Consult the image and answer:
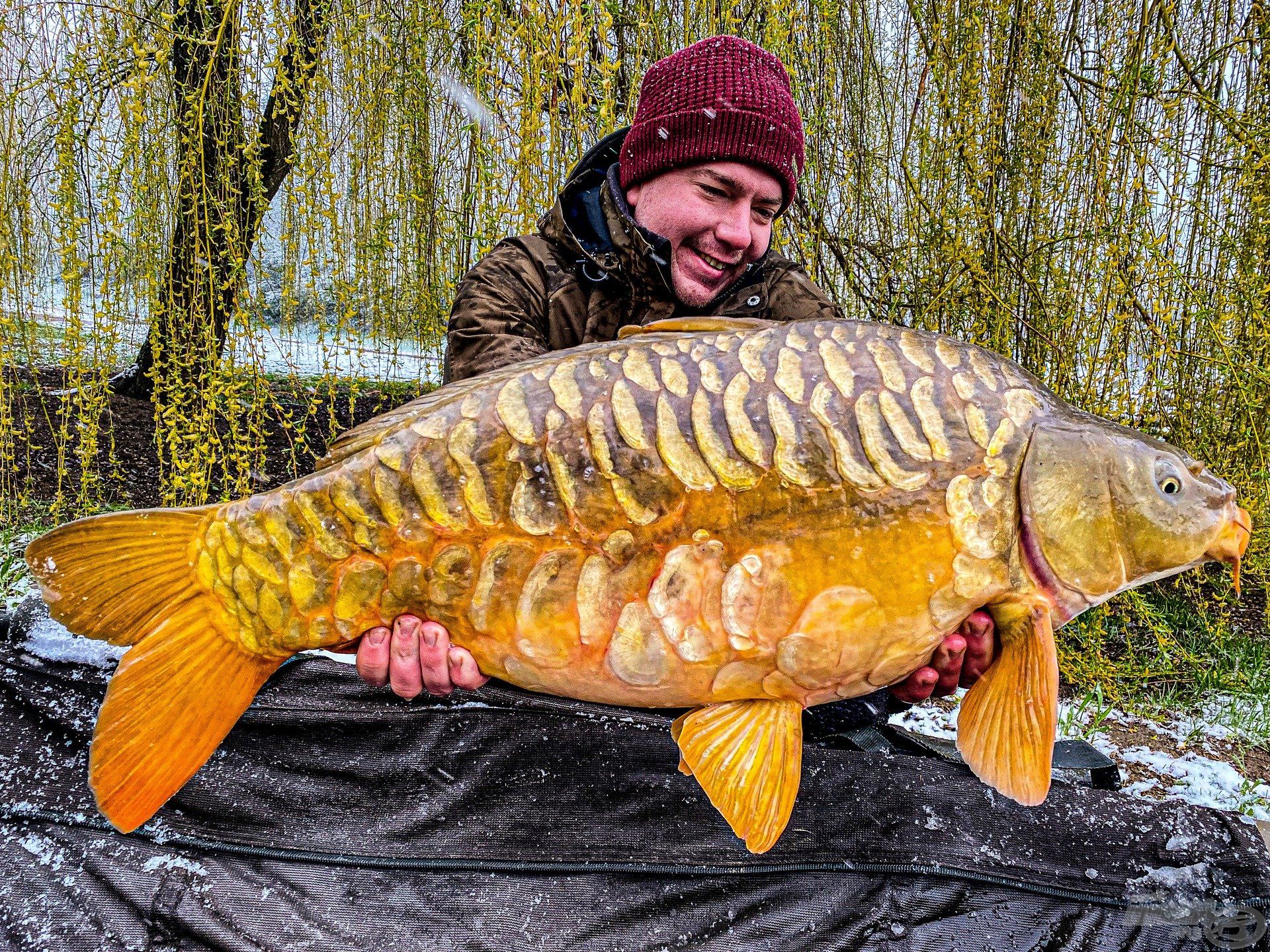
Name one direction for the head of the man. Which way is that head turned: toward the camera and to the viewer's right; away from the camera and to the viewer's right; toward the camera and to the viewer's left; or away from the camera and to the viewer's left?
toward the camera and to the viewer's right

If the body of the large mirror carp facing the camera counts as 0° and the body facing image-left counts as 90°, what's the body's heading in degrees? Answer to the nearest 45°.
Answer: approximately 270°

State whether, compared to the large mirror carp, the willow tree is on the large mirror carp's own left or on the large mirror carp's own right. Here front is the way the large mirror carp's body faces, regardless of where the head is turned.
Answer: on the large mirror carp's own left
